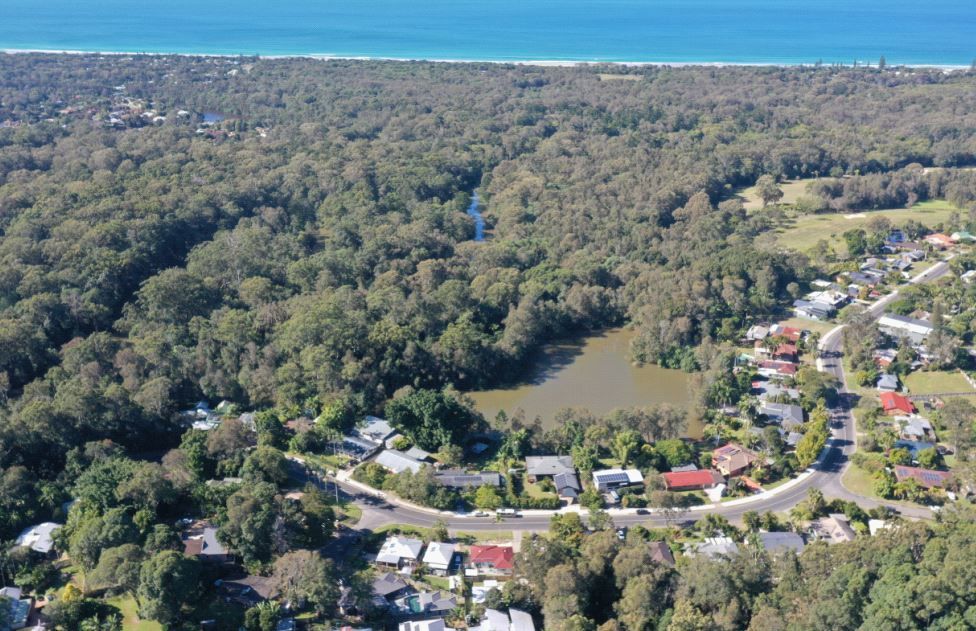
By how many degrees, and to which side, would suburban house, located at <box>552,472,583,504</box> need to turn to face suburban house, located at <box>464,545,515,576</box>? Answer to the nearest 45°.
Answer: approximately 45° to its right

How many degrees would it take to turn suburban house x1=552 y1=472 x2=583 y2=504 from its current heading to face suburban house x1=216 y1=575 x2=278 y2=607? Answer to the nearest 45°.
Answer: approximately 45° to its right

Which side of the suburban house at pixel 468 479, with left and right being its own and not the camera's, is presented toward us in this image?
front

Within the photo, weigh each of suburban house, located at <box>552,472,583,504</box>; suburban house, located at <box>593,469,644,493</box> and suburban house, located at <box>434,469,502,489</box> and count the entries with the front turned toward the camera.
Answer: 3

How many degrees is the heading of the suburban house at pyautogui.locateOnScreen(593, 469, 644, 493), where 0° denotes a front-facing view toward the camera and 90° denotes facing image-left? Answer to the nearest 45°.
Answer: approximately 0°

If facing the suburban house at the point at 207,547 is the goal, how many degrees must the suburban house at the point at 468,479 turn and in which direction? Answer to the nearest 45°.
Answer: approximately 45° to its right

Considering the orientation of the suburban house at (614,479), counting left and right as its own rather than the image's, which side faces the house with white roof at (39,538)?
right

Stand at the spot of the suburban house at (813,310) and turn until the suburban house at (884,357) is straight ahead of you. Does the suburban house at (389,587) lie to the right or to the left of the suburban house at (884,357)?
right

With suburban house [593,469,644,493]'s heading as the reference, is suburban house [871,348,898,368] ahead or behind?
behind

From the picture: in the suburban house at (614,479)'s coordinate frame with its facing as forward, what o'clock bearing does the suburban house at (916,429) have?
the suburban house at (916,429) is roughly at 8 o'clock from the suburban house at (614,479).

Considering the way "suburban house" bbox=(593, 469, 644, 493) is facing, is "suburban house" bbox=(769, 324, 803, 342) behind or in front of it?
behind

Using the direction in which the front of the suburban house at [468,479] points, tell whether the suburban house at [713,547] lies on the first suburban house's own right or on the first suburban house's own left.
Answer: on the first suburban house's own left

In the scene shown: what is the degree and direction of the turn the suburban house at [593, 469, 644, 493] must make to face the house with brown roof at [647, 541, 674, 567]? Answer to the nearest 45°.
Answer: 0° — it already faces it

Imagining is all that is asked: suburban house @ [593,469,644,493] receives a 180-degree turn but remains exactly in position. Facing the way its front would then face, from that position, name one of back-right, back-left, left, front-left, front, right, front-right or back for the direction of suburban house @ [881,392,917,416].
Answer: front-right
